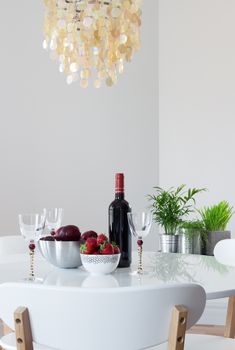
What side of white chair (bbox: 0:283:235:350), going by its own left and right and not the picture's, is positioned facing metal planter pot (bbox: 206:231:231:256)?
front

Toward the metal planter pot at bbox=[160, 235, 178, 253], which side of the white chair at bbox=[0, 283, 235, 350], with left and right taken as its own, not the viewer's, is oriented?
front

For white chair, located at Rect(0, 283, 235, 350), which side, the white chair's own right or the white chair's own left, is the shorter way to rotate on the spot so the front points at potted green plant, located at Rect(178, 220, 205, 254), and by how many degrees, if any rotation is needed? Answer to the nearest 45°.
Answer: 0° — it already faces it

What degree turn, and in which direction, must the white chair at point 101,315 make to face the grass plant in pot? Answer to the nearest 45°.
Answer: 0° — it already faces it

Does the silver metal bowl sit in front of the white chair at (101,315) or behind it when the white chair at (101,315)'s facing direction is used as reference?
in front

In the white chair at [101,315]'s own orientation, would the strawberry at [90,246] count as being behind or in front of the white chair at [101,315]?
in front

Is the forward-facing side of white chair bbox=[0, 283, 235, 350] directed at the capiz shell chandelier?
yes

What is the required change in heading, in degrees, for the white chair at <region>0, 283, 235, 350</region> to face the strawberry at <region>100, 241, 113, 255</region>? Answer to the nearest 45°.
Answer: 0° — it already faces it

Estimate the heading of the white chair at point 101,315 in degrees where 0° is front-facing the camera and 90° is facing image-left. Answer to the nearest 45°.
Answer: approximately 180°
